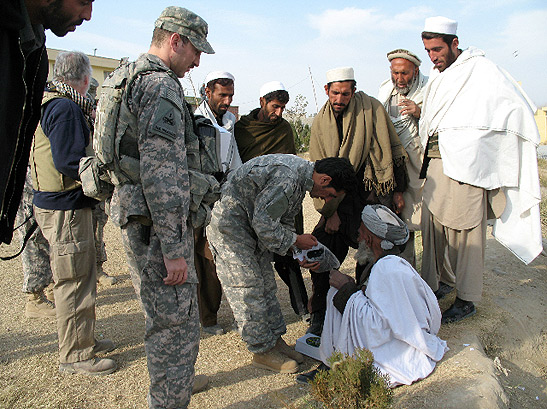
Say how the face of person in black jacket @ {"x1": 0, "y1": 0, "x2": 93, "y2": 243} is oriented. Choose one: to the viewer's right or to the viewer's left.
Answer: to the viewer's right

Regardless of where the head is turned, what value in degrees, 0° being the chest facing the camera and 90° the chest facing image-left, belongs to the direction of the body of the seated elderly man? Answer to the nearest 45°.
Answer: approximately 135°

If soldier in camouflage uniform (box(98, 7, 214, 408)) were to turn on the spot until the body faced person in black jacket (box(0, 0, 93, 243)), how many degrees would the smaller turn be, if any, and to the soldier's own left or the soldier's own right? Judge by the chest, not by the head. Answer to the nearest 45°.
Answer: approximately 90° to the soldier's own right

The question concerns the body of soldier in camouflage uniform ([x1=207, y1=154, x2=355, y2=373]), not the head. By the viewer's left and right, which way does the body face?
facing to the right of the viewer

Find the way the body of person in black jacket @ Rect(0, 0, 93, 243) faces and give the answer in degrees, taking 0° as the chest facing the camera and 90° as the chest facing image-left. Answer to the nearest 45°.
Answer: approximately 315°

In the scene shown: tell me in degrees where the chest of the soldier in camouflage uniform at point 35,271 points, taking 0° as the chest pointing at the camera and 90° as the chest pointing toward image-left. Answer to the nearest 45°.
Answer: approximately 270°

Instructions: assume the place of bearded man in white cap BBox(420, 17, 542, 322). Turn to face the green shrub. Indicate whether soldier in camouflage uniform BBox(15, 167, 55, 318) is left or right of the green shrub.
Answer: right

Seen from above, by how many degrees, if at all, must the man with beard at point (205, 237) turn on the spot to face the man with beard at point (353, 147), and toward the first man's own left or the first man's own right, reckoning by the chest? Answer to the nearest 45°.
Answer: approximately 45° to the first man's own left

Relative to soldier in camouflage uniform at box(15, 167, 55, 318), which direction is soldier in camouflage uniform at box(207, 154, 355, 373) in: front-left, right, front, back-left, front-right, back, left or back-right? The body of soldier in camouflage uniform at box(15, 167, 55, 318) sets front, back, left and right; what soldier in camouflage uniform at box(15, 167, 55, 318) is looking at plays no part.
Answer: front-right

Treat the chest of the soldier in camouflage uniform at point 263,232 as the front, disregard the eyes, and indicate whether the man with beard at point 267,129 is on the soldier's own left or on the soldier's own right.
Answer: on the soldier's own left

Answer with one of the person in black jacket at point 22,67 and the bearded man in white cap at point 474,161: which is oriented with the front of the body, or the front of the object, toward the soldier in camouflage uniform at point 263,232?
the bearded man in white cap

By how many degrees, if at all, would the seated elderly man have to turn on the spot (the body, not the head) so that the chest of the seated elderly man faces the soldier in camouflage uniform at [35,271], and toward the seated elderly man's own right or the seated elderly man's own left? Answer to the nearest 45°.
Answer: approximately 45° to the seated elderly man's own left

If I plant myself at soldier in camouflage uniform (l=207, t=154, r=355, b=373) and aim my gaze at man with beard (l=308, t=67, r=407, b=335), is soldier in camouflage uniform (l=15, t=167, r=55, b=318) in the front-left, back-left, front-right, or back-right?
back-left
